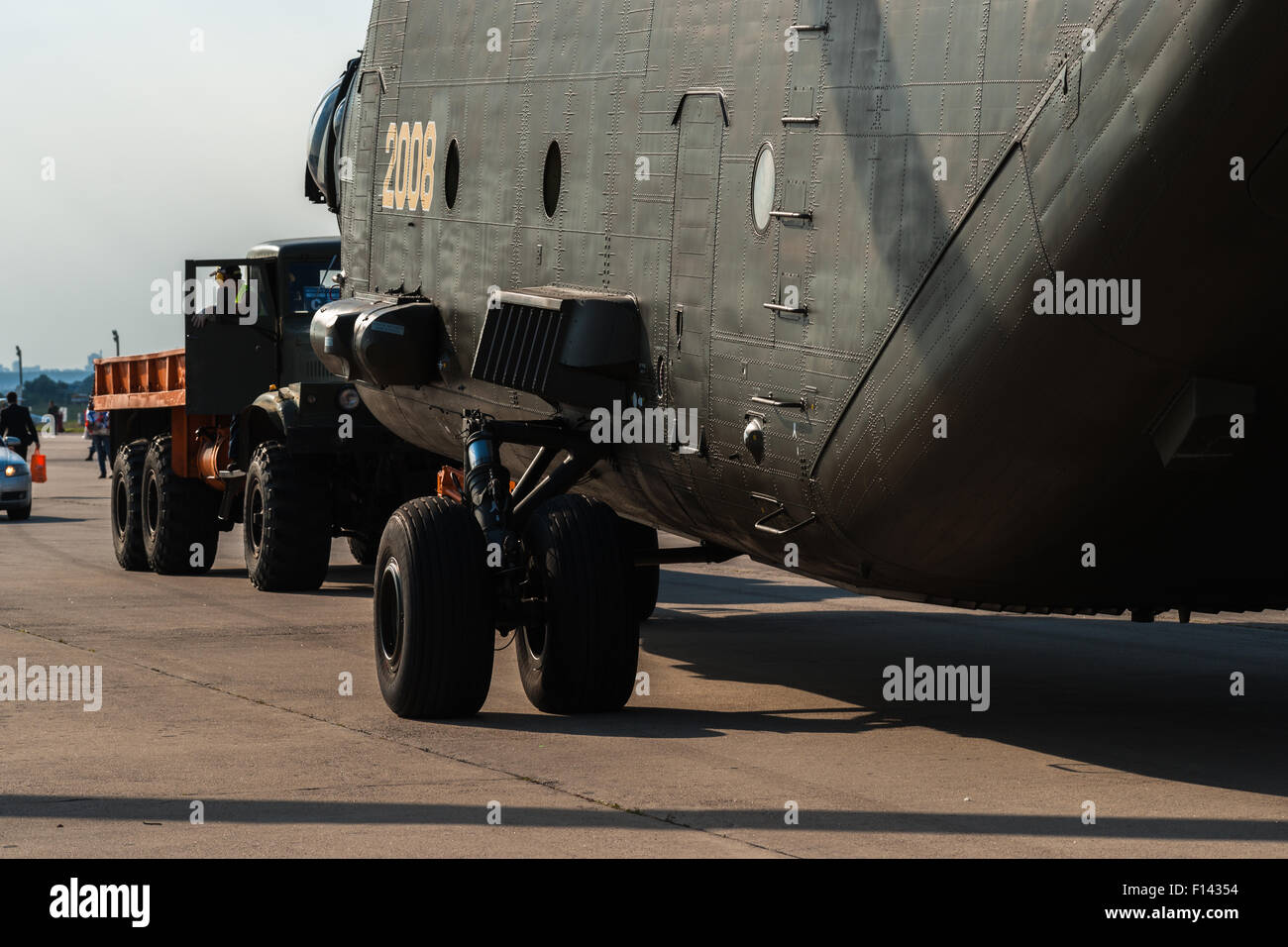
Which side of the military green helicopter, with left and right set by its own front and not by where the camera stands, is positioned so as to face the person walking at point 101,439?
front

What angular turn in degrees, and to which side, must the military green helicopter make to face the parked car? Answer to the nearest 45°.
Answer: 0° — it already faces it

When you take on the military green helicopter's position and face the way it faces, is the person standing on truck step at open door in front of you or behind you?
in front

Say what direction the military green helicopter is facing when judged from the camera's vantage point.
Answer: facing away from the viewer and to the left of the viewer

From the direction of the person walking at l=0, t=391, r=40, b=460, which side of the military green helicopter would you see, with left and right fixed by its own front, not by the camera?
front
